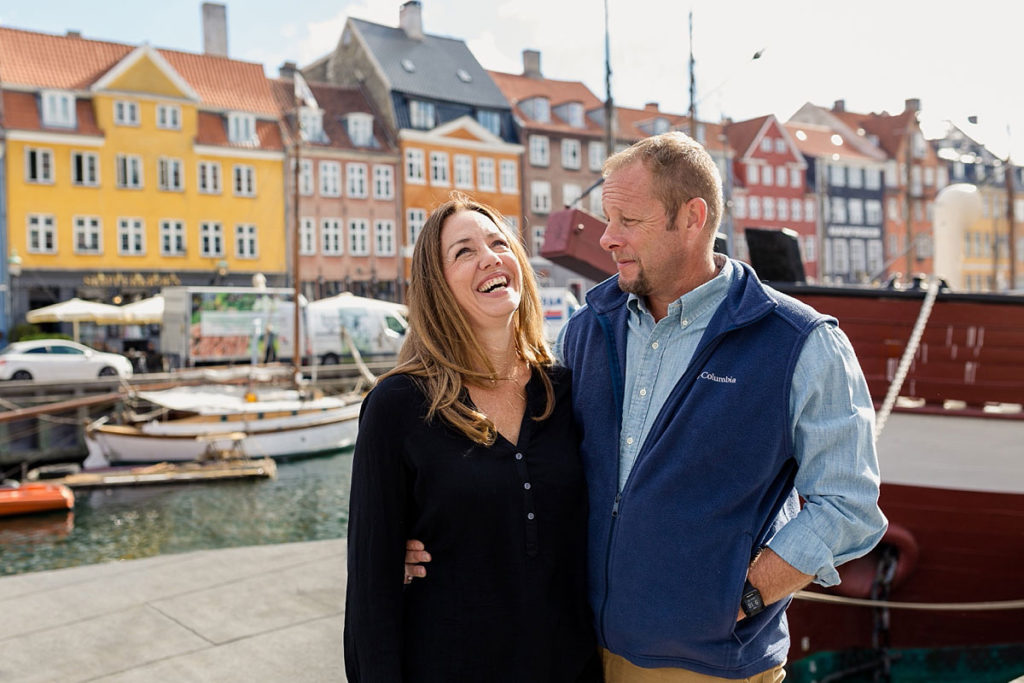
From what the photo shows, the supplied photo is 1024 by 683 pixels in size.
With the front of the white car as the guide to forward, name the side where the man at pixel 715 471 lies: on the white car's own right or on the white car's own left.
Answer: on the white car's own right

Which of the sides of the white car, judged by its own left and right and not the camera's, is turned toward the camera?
right

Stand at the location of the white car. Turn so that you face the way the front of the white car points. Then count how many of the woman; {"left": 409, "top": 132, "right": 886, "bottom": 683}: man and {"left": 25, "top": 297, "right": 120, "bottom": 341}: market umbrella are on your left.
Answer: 1

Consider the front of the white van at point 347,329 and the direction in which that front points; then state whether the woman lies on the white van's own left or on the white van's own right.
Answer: on the white van's own right

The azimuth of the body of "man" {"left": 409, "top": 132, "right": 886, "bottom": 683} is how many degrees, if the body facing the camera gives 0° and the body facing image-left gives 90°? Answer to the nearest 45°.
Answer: approximately 45°

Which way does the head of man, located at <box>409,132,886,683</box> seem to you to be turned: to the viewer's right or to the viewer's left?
to the viewer's left

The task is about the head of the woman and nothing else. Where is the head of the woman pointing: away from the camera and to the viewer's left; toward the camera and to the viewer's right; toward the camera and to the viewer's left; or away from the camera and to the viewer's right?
toward the camera and to the viewer's right

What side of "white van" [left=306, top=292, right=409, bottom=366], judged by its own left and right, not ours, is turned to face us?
right

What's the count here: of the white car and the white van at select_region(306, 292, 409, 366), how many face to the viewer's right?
2

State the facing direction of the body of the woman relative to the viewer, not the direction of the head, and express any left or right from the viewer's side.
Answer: facing the viewer and to the right of the viewer

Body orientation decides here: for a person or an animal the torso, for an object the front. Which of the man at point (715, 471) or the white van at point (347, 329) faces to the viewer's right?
the white van

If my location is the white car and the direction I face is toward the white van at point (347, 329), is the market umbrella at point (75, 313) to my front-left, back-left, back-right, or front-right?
front-left

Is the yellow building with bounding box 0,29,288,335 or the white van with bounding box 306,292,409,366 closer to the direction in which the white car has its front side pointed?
the white van

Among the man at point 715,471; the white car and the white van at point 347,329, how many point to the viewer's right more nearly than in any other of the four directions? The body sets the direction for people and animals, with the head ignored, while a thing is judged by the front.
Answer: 2

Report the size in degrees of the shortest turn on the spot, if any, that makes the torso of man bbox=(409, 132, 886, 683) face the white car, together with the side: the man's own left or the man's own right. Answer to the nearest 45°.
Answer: approximately 90° to the man's own right

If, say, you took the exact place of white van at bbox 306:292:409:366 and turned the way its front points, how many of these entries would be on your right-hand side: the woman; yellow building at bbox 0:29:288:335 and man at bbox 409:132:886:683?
2

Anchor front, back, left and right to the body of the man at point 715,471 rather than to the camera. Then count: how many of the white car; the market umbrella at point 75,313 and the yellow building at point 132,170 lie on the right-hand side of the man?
3

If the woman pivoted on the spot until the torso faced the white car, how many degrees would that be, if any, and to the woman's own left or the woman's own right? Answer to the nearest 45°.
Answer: approximately 180°

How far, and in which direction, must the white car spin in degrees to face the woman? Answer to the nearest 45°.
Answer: approximately 90° to its right
